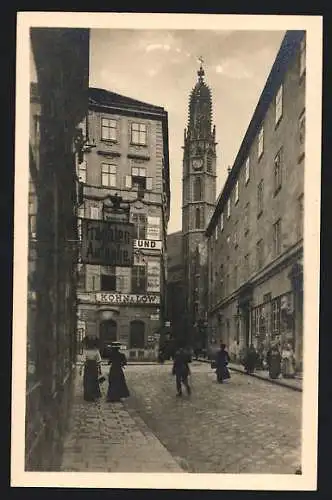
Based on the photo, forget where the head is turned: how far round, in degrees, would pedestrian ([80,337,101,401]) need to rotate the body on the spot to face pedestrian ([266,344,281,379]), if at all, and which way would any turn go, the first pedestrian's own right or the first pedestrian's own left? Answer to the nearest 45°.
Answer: approximately 90° to the first pedestrian's own right

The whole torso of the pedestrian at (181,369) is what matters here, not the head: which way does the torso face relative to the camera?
away from the camera

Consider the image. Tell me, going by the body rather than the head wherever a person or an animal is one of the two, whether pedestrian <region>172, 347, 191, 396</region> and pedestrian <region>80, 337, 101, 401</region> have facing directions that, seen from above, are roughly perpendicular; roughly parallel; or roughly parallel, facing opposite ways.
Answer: roughly parallel

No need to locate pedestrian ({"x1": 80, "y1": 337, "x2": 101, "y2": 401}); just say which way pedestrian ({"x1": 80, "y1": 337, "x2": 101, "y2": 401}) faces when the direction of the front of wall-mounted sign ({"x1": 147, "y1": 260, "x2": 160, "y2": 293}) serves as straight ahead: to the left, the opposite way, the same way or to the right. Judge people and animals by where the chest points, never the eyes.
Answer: the opposite way

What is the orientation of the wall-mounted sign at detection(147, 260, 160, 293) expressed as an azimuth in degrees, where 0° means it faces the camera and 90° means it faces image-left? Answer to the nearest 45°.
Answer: approximately 0°

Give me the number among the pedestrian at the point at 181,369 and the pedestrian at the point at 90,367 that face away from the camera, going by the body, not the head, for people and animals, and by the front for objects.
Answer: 2

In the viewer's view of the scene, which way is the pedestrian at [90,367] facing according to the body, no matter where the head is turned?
away from the camera
